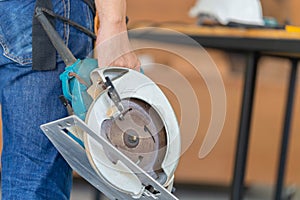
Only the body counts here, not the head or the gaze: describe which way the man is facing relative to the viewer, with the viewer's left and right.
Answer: facing away from the viewer and to the right of the viewer

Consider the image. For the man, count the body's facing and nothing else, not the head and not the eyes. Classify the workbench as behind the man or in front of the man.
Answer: in front
